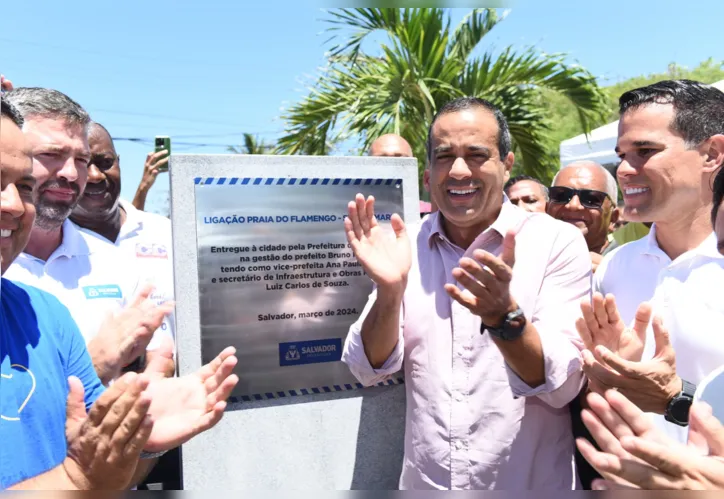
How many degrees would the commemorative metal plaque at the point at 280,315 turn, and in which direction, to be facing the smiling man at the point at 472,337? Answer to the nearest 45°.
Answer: approximately 45° to its left

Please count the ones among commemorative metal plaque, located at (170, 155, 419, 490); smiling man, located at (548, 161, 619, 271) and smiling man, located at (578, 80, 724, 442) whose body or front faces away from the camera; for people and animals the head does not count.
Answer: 0

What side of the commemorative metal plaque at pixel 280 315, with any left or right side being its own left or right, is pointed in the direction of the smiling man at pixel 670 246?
left

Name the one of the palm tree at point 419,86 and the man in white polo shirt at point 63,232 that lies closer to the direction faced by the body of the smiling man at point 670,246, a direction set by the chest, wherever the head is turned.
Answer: the man in white polo shirt

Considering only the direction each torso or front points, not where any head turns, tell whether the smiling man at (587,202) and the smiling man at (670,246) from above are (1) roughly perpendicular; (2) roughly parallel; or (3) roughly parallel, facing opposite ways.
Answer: roughly parallel

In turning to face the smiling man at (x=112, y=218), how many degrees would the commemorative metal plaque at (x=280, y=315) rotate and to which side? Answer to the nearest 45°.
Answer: approximately 135° to its right

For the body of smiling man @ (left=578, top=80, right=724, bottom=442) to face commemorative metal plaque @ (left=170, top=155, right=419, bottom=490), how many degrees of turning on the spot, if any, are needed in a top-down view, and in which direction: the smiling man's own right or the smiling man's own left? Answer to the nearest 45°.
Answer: approximately 45° to the smiling man's own right

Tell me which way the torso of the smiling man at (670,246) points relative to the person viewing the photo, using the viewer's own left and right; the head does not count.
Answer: facing the viewer and to the left of the viewer

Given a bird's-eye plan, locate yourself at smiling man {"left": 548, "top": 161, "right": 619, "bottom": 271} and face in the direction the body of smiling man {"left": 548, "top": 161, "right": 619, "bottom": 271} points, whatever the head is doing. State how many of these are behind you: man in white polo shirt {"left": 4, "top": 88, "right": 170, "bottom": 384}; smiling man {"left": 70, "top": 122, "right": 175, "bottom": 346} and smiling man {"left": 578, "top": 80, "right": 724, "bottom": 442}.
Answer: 0

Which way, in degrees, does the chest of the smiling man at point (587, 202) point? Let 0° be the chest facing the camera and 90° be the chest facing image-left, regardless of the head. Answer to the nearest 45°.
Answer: approximately 45°

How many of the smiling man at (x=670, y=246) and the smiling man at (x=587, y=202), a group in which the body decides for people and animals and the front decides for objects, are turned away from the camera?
0

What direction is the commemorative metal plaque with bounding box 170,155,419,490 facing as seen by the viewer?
toward the camera

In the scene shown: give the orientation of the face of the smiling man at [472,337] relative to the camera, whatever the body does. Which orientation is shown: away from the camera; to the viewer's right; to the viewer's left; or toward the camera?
toward the camera

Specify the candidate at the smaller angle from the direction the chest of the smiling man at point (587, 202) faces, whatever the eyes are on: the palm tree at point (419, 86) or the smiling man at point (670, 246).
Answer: the smiling man
